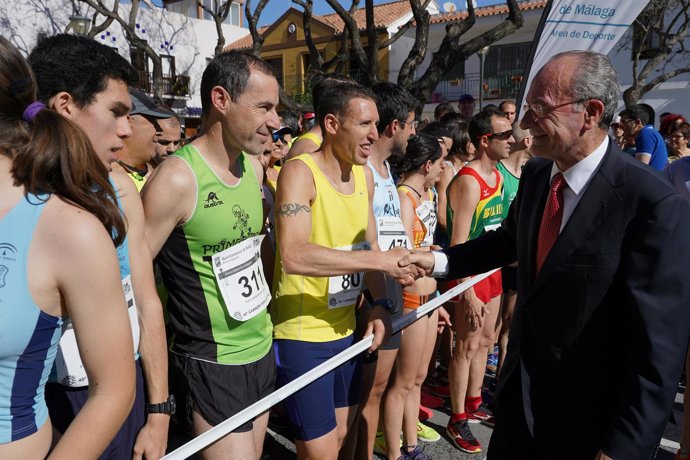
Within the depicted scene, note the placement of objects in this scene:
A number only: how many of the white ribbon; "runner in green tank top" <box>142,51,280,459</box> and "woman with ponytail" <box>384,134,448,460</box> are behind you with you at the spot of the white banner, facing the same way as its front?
0

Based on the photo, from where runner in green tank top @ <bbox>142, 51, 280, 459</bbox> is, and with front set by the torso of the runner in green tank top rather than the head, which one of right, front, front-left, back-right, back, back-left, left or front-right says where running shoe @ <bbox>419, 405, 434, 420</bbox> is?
left

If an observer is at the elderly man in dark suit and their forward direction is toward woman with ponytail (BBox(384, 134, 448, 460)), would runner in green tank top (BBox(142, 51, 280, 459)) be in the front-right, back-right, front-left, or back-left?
front-left

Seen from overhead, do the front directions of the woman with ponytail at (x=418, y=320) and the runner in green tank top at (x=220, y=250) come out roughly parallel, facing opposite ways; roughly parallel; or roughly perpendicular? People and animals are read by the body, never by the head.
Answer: roughly parallel

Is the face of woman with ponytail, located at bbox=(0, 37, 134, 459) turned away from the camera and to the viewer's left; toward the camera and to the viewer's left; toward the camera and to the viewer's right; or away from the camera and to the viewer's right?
away from the camera and to the viewer's right

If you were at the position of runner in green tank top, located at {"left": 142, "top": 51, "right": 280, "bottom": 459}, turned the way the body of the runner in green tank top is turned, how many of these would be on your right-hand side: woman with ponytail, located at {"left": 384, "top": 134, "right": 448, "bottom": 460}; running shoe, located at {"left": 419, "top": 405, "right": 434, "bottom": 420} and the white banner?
0

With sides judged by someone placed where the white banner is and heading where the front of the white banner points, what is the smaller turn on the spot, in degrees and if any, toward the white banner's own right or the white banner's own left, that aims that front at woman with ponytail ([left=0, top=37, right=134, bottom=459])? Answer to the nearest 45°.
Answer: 0° — it already faces them

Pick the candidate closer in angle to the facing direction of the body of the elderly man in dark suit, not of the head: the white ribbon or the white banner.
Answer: the white ribbon

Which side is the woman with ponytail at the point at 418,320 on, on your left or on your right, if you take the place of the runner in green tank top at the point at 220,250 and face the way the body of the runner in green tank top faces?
on your left

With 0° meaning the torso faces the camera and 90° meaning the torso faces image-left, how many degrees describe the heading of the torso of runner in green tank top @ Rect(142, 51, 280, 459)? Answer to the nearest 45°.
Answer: approximately 315°

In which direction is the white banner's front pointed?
toward the camera

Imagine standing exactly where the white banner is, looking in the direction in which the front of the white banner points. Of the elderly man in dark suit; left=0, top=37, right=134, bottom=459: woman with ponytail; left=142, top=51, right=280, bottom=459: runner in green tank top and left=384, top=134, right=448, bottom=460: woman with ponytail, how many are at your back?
0

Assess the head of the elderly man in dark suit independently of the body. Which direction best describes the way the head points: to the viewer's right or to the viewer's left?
to the viewer's left

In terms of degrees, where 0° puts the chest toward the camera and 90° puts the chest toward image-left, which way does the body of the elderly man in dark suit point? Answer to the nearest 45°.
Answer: approximately 45°

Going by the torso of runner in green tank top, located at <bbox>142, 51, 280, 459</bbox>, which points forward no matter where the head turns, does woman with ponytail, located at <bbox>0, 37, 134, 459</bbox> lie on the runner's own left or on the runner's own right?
on the runner's own right
